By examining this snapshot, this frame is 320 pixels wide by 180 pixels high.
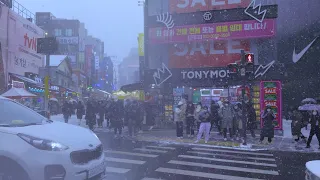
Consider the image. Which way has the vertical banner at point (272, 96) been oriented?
toward the camera

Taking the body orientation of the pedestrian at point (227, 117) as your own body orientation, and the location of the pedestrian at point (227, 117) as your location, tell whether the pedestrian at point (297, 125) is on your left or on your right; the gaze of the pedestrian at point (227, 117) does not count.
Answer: on your left

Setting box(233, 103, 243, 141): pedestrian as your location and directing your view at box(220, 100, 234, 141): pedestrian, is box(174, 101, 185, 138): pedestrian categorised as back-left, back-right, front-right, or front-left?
front-right

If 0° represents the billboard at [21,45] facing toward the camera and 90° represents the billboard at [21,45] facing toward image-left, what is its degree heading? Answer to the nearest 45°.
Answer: approximately 315°

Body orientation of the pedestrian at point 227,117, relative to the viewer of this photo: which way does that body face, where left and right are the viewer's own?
facing the viewer

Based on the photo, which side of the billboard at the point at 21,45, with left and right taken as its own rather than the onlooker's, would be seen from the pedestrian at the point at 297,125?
front

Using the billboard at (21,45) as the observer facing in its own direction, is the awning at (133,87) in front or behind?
in front

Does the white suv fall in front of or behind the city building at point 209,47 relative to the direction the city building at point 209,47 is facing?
in front

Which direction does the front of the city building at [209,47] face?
toward the camera

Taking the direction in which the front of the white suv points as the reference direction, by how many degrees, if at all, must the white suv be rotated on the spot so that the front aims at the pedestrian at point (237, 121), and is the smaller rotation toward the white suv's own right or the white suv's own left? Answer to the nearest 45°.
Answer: approximately 90° to the white suv's own left

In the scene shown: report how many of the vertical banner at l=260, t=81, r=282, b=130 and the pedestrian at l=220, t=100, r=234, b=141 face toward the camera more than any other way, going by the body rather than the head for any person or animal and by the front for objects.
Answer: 2

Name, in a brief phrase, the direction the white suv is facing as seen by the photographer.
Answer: facing the viewer and to the right of the viewer

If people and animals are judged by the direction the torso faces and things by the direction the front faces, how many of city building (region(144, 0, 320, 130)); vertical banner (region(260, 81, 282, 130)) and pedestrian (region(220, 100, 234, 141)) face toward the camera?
3

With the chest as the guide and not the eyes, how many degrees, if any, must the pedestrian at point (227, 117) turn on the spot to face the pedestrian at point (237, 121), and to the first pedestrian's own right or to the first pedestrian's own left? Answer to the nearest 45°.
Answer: approximately 135° to the first pedestrian's own left

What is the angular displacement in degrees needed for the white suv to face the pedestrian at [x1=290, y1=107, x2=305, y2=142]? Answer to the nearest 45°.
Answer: approximately 90° to its left
